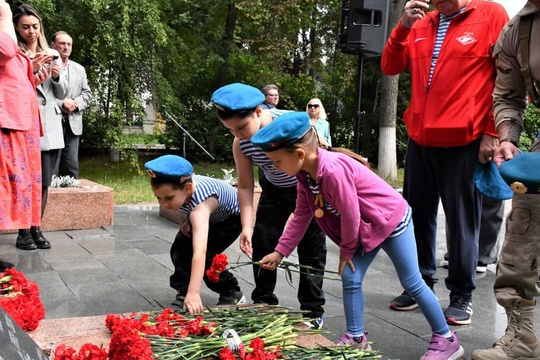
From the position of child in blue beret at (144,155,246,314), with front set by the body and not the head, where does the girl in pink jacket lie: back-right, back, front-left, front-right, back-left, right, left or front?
left

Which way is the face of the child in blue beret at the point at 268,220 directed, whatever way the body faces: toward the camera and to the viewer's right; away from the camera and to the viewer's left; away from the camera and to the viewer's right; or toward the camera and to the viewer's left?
toward the camera and to the viewer's left

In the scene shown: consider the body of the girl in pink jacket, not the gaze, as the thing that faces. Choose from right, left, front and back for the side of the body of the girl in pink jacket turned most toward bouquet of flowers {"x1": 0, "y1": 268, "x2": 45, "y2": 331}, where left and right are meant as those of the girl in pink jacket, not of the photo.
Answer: front

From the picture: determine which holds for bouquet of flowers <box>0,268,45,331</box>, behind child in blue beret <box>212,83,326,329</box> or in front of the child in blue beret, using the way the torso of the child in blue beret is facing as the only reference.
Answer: in front

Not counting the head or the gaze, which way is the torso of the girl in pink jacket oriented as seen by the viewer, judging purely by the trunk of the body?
to the viewer's left

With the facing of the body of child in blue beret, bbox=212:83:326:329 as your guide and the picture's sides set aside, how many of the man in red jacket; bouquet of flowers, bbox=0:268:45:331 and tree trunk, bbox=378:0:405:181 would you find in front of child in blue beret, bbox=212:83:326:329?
1

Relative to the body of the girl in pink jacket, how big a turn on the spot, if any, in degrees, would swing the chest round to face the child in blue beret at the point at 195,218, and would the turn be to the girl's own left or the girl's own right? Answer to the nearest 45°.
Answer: approximately 45° to the girl's own right

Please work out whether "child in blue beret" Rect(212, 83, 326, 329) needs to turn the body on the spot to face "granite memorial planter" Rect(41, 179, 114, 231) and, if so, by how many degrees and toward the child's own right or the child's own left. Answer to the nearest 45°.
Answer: approximately 90° to the child's own right

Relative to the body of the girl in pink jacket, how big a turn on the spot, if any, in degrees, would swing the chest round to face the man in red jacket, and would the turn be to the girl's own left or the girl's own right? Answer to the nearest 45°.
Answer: approximately 135° to the girl's own right

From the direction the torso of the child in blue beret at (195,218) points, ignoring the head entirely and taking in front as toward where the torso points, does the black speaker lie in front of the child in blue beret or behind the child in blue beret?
behind
